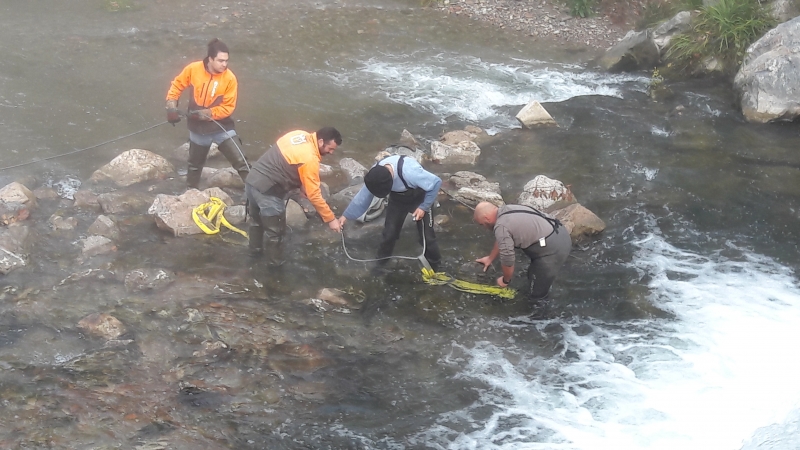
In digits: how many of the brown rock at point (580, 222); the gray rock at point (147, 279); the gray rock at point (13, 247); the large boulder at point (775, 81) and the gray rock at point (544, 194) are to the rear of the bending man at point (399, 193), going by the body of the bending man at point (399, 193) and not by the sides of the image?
3

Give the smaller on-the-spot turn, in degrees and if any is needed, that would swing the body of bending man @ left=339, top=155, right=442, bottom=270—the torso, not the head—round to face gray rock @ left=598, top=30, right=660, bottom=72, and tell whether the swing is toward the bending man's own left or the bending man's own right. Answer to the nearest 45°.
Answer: approximately 180°

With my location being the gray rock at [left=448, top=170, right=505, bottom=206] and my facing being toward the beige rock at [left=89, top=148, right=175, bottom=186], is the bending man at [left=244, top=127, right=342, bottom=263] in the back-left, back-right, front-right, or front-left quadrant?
front-left

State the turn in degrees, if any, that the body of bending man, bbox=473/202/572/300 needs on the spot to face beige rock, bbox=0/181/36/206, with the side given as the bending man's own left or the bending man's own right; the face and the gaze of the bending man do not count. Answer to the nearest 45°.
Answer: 0° — they already face it

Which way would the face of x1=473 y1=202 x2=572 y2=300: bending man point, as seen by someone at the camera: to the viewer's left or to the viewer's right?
to the viewer's left

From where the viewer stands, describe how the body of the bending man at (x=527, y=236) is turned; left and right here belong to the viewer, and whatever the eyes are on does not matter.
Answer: facing to the left of the viewer

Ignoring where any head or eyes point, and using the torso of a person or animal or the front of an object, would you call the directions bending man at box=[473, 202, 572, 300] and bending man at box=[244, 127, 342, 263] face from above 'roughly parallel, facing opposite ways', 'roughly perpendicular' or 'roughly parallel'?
roughly parallel, facing opposite ways

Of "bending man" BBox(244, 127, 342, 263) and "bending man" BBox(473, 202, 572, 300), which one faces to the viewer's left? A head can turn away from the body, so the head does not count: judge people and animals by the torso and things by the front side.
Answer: the "bending man" BBox(473, 202, 572, 300)

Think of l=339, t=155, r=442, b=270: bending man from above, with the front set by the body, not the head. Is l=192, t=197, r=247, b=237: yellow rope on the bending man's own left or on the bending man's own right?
on the bending man's own right

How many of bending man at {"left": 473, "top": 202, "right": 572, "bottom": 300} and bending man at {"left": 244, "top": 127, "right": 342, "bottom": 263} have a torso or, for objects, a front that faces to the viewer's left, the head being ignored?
1

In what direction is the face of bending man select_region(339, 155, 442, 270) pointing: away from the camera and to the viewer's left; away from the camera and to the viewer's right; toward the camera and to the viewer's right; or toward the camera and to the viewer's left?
toward the camera and to the viewer's left

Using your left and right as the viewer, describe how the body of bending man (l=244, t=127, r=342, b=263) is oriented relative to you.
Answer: facing to the right of the viewer

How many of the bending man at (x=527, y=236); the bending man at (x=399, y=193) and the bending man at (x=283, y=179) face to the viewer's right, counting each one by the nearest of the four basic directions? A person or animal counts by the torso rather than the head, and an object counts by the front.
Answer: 1

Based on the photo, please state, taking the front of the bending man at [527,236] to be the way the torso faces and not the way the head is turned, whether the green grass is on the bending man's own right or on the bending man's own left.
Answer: on the bending man's own right

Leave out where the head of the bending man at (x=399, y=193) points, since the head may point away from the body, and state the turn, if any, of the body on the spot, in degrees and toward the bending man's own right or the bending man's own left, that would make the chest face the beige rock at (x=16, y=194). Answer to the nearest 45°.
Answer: approximately 45° to the bending man's own right

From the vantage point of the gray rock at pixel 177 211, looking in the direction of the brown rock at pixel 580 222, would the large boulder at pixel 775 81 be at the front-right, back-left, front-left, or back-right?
front-left

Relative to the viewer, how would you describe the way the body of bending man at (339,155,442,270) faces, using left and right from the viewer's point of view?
facing the viewer and to the left of the viewer

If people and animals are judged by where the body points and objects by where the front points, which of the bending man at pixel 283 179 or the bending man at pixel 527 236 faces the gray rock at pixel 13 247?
the bending man at pixel 527 236
